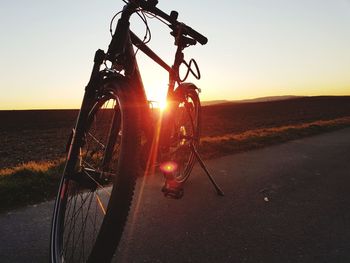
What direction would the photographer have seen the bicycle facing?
facing the viewer and to the left of the viewer
